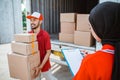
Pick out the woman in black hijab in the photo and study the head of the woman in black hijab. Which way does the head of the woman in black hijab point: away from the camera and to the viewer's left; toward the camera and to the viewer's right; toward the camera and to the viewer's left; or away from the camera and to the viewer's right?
away from the camera and to the viewer's left

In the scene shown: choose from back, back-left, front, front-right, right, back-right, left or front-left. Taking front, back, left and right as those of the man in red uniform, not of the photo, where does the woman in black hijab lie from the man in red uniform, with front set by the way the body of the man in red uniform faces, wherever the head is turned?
front-left

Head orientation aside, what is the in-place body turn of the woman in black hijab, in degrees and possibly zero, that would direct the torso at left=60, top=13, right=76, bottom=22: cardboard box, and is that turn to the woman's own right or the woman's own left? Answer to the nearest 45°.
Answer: approximately 45° to the woman's own right

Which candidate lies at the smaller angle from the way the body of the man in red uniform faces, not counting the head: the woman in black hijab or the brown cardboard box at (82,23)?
the woman in black hijab

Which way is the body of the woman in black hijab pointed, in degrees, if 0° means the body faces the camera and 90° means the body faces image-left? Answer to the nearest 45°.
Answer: approximately 135°

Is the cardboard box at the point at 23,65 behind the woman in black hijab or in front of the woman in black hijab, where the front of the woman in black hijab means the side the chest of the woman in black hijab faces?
in front

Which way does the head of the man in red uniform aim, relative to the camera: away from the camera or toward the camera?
toward the camera

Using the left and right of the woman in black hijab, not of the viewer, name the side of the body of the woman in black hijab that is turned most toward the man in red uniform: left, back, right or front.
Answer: front
